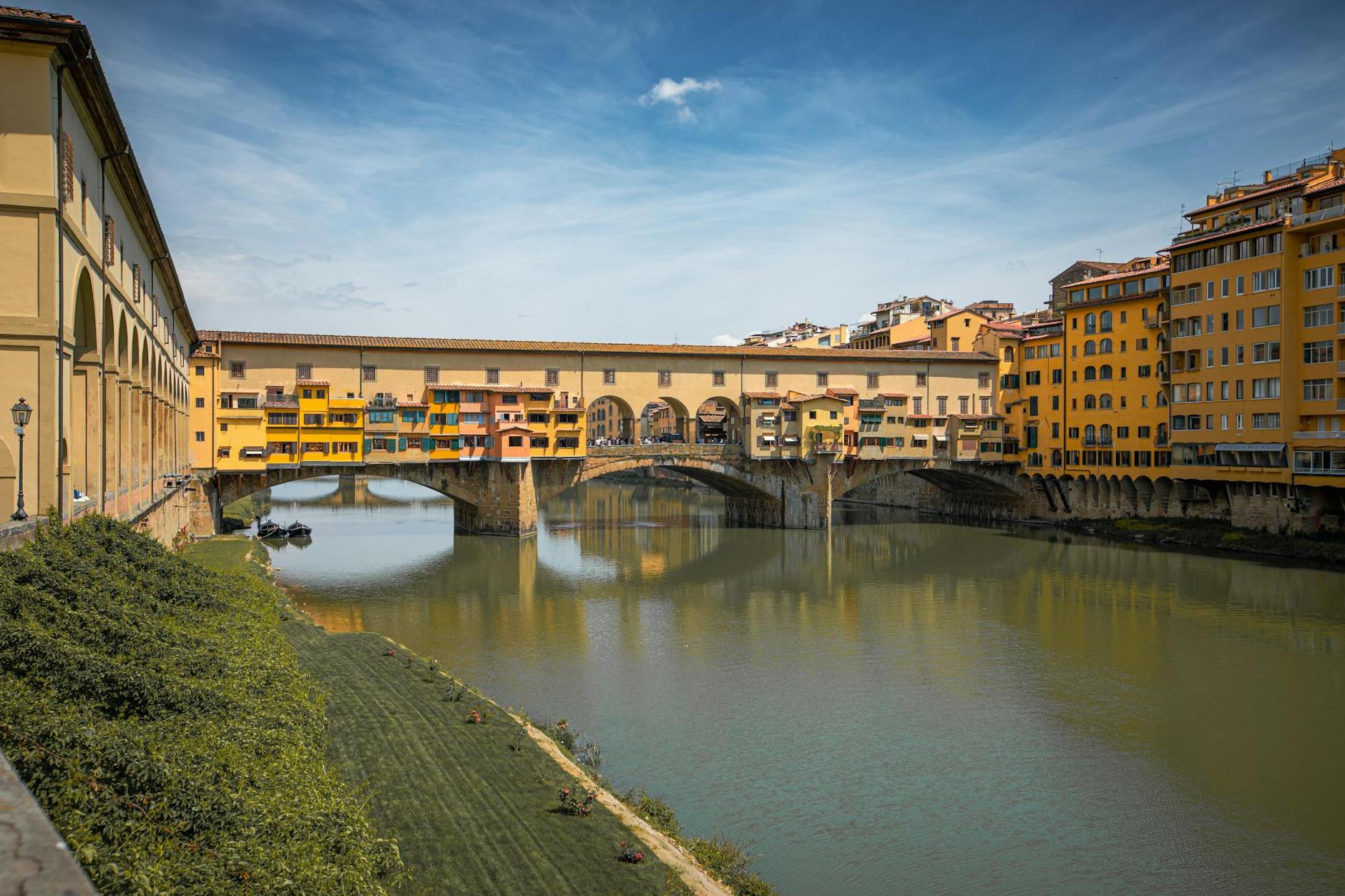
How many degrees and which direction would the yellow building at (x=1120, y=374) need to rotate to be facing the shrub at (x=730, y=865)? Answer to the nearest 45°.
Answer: approximately 45° to its left

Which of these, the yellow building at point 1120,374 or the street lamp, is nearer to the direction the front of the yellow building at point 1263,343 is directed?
the street lamp

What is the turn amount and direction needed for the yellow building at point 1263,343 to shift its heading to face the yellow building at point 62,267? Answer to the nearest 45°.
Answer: approximately 45° to its left

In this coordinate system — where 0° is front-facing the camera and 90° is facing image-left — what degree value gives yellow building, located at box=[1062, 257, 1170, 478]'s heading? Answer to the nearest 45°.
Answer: approximately 45°

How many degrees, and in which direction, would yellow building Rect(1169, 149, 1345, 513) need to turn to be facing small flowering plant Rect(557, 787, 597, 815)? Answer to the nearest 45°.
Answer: approximately 45° to its left

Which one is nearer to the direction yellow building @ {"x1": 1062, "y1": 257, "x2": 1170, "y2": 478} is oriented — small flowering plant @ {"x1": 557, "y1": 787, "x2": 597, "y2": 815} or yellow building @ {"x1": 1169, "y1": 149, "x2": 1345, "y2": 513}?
the small flowering plant

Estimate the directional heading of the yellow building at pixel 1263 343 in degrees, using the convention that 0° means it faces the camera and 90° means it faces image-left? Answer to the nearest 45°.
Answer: approximately 45°

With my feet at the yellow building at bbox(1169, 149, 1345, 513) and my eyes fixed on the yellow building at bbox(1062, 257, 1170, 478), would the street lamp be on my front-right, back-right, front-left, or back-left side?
back-left

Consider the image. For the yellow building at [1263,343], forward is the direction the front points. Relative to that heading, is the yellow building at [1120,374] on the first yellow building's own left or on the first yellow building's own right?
on the first yellow building's own right
